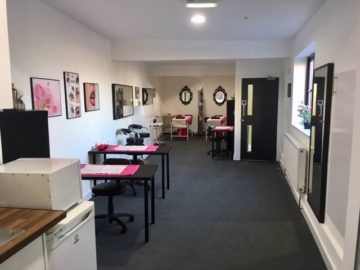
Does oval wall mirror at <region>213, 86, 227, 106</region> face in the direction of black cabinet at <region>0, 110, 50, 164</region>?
yes

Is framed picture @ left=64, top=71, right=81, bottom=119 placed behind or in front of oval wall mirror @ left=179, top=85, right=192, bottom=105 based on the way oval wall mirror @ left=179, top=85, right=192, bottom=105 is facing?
in front

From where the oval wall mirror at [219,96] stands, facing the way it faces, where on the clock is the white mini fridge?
The white mini fridge is roughly at 12 o'clock from the oval wall mirror.

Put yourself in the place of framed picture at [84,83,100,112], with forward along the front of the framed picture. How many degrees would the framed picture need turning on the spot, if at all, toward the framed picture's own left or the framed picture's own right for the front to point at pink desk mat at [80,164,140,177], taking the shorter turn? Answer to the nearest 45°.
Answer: approximately 45° to the framed picture's own right

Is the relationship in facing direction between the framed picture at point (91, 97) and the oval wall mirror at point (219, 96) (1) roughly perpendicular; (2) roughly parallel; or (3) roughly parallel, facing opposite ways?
roughly perpendicular

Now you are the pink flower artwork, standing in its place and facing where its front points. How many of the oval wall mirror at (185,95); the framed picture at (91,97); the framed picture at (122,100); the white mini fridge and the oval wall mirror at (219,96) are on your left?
4

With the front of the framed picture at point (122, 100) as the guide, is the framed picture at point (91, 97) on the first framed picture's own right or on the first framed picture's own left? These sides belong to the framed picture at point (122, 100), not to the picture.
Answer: on the first framed picture's own right

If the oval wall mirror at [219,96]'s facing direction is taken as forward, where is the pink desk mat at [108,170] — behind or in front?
in front

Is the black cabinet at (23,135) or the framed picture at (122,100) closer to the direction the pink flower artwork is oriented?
the black cabinet

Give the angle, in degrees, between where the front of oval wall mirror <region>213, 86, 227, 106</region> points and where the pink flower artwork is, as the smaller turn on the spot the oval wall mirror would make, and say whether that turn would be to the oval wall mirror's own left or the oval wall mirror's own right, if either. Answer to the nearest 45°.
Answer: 0° — it already faces it

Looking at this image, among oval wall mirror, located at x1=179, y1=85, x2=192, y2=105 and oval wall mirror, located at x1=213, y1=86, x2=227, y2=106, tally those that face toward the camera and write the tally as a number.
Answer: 2
